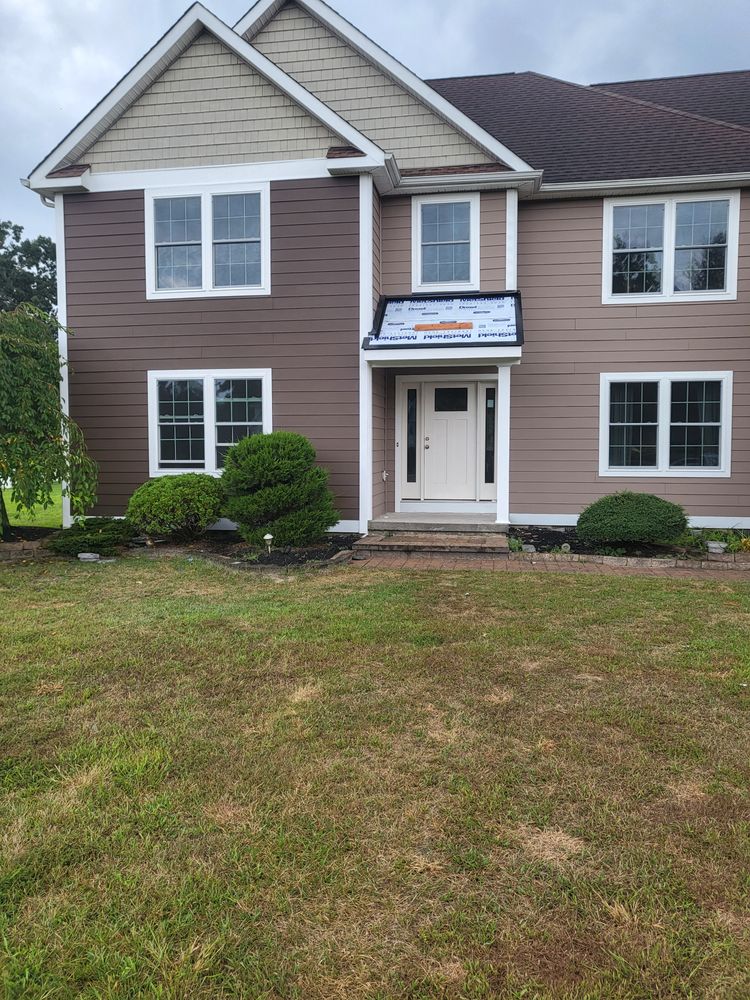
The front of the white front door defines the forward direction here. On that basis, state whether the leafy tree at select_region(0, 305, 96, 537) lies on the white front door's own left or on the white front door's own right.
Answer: on the white front door's own right

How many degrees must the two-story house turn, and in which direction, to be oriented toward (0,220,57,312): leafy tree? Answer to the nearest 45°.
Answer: approximately 135° to its right

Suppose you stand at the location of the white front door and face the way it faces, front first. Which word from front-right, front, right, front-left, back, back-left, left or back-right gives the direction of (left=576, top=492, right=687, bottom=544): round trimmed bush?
front-left

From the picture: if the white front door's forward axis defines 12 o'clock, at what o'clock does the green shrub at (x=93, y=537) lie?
The green shrub is roughly at 2 o'clock from the white front door.

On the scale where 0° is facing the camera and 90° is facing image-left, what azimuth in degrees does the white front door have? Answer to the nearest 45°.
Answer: approximately 0°

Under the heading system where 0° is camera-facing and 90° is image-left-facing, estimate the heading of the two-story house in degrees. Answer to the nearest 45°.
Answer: approximately 0°
